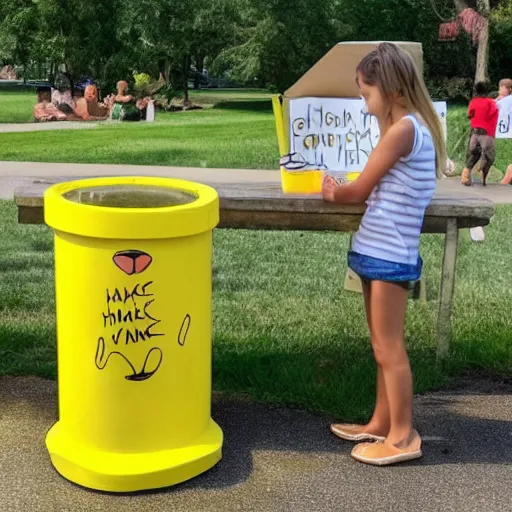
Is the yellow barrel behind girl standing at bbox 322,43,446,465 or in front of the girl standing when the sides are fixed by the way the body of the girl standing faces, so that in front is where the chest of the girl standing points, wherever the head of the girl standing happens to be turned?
in front

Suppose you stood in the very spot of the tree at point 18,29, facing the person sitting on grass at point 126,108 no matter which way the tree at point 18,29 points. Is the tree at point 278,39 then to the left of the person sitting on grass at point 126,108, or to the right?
left

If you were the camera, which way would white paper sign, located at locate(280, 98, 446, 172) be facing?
facing the viewer

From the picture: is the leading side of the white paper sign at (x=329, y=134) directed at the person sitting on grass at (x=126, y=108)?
no

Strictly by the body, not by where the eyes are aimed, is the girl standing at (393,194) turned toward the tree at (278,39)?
no

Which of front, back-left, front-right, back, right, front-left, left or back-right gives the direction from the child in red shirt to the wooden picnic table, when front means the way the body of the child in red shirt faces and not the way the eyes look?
back

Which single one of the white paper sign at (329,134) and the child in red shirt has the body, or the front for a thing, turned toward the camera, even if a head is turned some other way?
the white paper sign

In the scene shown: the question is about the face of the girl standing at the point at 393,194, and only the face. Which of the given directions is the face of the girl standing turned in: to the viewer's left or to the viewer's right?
to the viewer's left

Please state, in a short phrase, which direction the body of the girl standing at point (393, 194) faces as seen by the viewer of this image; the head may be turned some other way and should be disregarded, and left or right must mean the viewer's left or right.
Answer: facing to the left of the viewer

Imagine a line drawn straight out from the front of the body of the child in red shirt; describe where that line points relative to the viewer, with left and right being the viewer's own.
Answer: facing away from the viewer

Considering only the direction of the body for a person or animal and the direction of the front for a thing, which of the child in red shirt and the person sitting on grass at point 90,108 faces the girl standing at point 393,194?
the person sitting on grass

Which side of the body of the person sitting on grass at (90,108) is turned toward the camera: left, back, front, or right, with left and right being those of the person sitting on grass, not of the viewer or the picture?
front

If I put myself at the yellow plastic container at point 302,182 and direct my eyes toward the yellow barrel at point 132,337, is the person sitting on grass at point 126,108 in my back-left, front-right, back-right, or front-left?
back-right

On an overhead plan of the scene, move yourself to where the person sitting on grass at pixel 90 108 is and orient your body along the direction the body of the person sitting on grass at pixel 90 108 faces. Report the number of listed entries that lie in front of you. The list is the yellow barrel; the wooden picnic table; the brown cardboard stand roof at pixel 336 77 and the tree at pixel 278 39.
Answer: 3

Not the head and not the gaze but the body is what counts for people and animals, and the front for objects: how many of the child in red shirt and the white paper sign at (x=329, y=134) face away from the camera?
1
